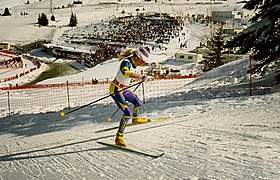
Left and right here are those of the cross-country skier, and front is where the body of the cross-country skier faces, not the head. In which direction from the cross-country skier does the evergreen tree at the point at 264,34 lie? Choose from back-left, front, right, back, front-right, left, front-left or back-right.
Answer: front-left

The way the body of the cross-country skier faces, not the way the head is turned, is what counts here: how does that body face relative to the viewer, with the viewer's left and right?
facing to the right of the viewer

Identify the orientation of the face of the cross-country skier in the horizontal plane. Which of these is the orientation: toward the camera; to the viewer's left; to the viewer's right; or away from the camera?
to the viewer's right
